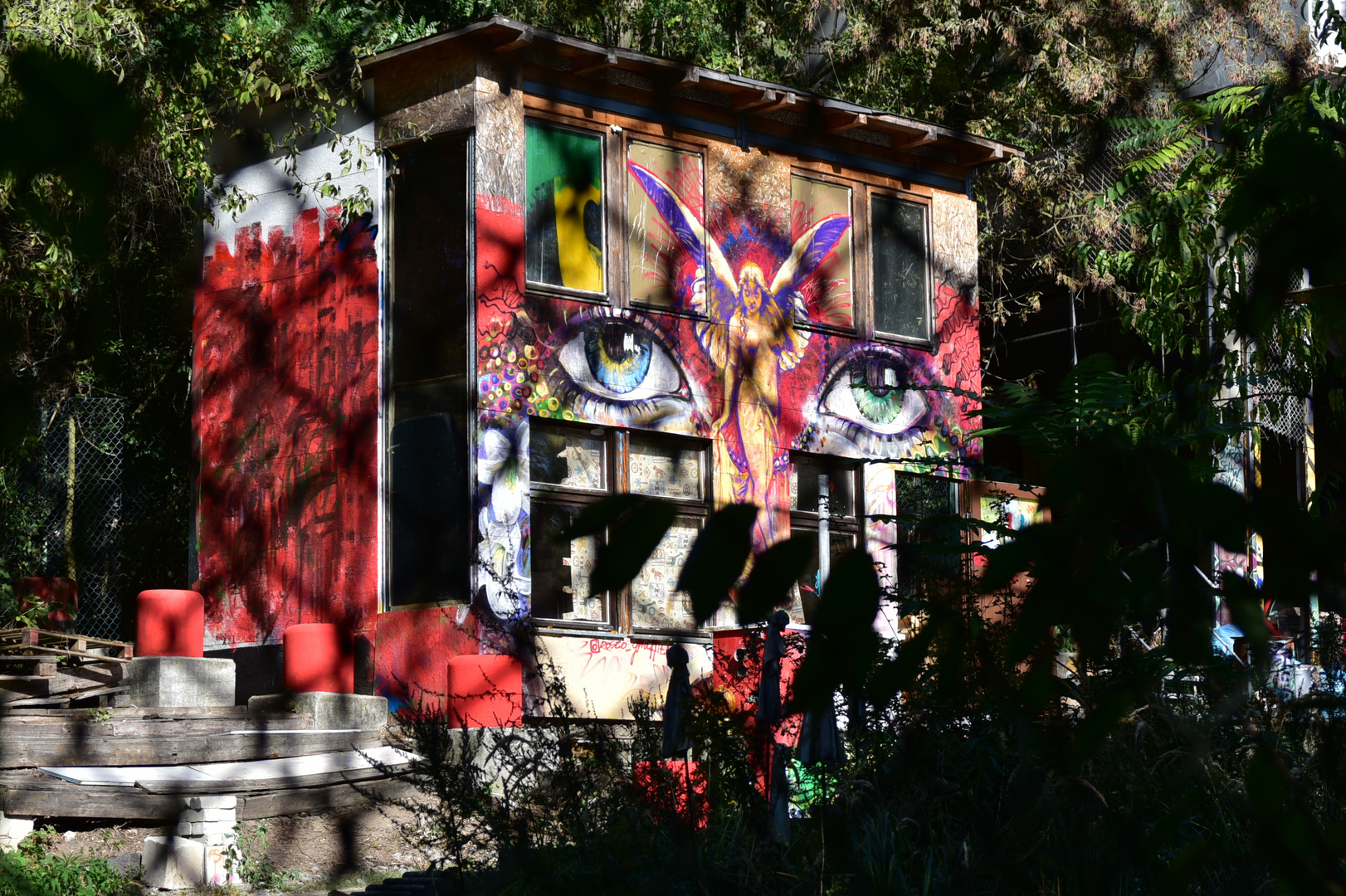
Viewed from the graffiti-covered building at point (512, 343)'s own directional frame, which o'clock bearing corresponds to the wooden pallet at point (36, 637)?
The wooden pallet is roughly at 4 o'clock from the graffiti-covered building.

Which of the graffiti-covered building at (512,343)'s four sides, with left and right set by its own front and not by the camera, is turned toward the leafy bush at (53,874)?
right

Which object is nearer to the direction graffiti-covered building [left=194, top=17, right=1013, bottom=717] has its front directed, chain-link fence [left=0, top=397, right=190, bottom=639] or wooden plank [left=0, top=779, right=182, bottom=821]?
the wooden plank

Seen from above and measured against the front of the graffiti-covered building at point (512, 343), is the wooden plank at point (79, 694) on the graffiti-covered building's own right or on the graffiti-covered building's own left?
on the graffiti-covered building's own right

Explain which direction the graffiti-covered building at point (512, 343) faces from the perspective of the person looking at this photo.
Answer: facing the viewer and to the right of the viewer

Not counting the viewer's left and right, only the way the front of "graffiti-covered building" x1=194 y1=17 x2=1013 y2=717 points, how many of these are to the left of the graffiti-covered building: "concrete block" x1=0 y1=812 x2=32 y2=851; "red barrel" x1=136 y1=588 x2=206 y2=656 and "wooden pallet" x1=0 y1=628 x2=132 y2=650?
0

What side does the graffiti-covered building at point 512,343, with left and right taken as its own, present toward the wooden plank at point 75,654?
right

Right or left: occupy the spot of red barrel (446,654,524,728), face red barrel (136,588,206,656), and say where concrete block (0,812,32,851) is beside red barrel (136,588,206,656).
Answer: left

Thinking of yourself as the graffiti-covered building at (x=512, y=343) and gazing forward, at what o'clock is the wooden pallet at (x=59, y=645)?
The wooden pallet is roughly at 4 o'clock from the graffiti-covered building.

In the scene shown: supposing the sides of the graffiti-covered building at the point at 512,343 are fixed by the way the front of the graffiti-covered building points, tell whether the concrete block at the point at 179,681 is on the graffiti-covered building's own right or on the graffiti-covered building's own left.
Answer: on the graffiti-covered building's own right

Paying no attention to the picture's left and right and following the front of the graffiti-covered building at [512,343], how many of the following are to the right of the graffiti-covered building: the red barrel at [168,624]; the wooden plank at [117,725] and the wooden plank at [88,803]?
3

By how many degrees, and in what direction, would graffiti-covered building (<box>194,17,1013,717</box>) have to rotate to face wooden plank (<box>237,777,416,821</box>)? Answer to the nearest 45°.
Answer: approximately 45° to its right

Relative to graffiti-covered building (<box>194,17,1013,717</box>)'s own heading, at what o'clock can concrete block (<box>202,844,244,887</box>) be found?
The concrete block is roughly at 2 o'clock from the graffiti-covered building.

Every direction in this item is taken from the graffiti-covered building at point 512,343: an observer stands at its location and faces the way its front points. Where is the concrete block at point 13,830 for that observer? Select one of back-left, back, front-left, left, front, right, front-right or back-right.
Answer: right

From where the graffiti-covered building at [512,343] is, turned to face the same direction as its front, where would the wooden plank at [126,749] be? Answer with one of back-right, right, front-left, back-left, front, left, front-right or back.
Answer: right

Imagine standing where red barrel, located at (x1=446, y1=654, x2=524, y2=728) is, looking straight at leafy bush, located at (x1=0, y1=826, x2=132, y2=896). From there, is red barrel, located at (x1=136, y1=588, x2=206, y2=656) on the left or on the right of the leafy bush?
right
